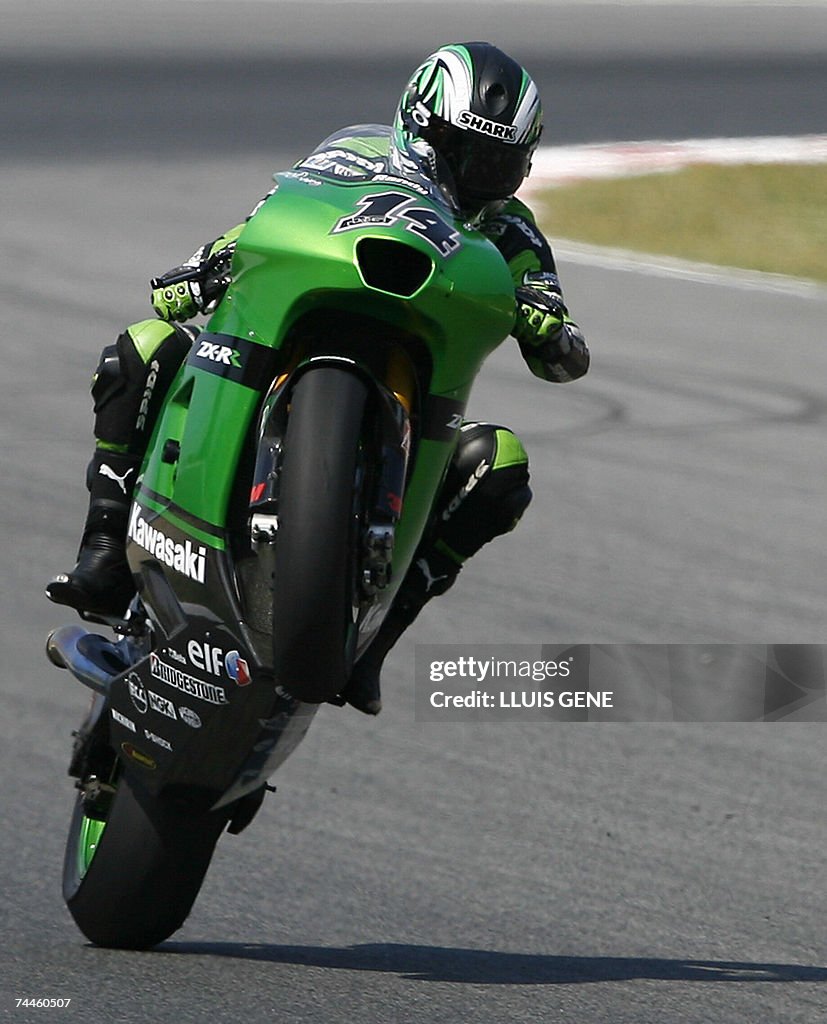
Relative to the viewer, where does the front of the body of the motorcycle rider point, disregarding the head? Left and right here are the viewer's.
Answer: facing the viewer
